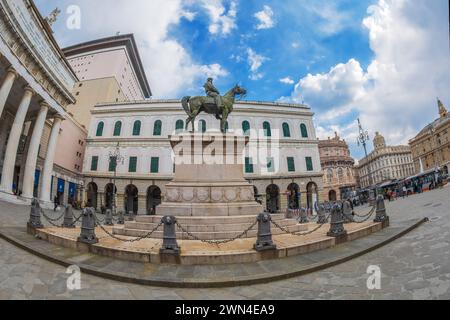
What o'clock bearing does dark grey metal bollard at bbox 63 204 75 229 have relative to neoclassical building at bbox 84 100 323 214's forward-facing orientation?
The dark grey metal bollard is roughly at 12 o'clock from the neoclassical building.

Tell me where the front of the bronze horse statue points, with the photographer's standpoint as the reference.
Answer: facing to the right of the viewer

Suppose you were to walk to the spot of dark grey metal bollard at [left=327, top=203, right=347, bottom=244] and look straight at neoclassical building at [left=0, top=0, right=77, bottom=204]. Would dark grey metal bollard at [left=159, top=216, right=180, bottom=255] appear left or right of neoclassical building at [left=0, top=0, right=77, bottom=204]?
left

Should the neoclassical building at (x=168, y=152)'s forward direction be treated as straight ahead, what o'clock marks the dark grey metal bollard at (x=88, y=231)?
The dark grey metal bollard is roughly at 12 o'clock from the neoclassical building.

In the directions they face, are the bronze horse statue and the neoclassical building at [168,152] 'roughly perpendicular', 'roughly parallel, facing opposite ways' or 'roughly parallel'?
roughly perpendicular

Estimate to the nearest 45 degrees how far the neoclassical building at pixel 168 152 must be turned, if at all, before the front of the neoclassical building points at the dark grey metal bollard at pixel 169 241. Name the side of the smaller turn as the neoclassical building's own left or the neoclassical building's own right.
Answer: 0° — it already faces it

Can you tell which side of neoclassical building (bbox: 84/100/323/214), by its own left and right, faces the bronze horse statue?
front

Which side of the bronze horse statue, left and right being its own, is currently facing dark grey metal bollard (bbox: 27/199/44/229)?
back

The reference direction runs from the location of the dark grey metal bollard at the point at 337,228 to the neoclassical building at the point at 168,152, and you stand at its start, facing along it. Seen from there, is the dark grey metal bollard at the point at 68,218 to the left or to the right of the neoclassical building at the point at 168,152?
left

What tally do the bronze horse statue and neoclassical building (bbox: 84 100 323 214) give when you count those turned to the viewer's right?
1

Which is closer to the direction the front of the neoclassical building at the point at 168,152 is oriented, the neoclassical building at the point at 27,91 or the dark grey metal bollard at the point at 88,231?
the dark grey metal bollard
